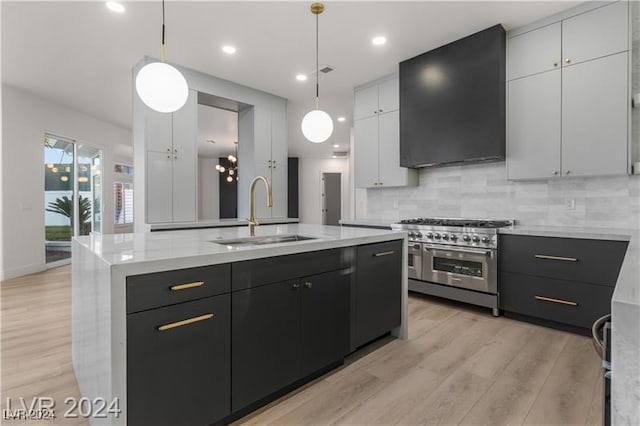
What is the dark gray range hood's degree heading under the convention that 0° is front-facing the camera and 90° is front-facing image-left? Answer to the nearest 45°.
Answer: approximately 45°

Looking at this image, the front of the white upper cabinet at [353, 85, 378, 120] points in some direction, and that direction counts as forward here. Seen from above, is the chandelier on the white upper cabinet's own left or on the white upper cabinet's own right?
on the white upper cabinet's own right

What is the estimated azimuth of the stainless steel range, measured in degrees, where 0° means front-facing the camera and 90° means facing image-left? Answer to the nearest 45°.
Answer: approximately 45°

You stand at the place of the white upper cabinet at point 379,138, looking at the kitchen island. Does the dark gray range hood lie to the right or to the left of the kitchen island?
left

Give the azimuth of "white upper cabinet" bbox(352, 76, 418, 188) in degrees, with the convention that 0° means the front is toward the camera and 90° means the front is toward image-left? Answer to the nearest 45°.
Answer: approximately 45°

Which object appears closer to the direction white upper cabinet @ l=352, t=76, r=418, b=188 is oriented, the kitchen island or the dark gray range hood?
the kitchen island
